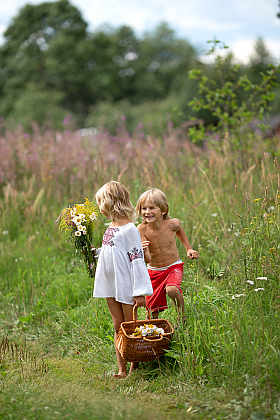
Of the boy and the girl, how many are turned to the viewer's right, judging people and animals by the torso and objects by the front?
0

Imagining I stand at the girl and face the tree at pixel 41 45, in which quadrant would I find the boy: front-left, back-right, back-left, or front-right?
front-right

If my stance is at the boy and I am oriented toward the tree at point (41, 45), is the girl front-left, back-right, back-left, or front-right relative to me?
back-left

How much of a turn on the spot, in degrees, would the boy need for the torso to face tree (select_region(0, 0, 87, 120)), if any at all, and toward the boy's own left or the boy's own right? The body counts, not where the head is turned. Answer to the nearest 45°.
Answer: approximately 135° to the boy's own right

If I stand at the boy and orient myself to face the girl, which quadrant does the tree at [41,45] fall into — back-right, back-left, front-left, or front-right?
back-right

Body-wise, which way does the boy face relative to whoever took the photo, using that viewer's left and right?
facing the viewer and to the left of the viewer

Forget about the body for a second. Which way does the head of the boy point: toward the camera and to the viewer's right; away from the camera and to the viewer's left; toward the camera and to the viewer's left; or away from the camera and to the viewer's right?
toward the camera and to the viewer's left
